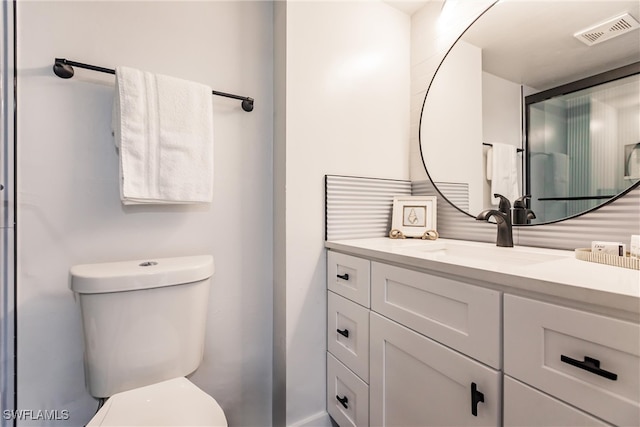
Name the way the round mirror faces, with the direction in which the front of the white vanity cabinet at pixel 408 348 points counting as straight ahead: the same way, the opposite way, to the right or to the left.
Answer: the same way

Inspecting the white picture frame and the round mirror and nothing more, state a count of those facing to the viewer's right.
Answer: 0

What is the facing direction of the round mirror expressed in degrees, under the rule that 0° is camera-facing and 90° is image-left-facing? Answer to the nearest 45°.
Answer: approximately 45°

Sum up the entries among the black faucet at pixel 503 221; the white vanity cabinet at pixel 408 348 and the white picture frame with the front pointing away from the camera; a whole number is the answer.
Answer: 0

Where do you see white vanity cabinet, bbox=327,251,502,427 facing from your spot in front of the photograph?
facing the viewer and to the left of the viewer

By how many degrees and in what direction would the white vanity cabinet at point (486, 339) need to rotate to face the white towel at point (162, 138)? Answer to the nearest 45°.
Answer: approximately 45° to its right

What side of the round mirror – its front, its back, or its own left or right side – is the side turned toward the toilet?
front

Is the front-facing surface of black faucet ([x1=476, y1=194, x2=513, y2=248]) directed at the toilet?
yes

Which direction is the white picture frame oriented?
toward the camera

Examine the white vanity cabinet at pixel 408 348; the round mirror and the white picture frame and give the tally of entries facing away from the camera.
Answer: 0

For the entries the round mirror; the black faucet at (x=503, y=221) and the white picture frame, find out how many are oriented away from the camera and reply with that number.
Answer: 0

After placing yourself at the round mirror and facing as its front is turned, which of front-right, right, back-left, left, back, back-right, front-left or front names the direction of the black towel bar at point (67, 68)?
front

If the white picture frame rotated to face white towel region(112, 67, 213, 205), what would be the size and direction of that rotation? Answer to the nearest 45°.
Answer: approximately 45° to its right

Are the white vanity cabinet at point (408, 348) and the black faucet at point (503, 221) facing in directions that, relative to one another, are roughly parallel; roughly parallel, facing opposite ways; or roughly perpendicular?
roughly parallel
